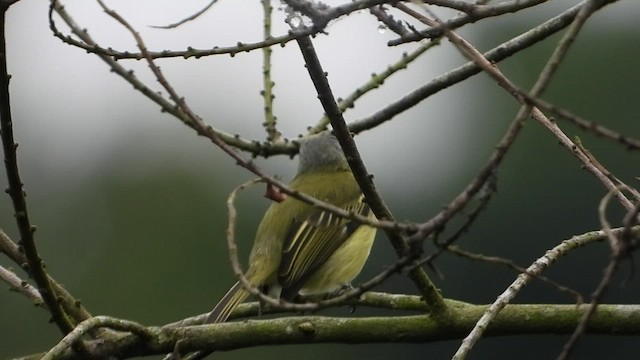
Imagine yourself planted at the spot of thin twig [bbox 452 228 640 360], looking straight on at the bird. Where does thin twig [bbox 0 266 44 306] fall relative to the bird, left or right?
left

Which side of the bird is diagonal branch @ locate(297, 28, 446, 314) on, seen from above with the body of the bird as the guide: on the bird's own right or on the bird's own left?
on the bird's own right

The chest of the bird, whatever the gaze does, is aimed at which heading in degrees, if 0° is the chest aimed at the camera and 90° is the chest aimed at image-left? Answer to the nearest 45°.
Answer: approximately 225°

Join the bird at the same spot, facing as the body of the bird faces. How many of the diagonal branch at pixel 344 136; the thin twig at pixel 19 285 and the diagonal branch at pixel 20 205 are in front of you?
0

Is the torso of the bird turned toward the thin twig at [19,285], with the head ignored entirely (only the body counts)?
no

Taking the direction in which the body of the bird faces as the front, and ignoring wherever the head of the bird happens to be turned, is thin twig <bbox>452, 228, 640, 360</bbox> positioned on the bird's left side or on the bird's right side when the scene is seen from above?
on the bird's right side

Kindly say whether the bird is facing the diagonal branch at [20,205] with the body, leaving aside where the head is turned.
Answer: no
